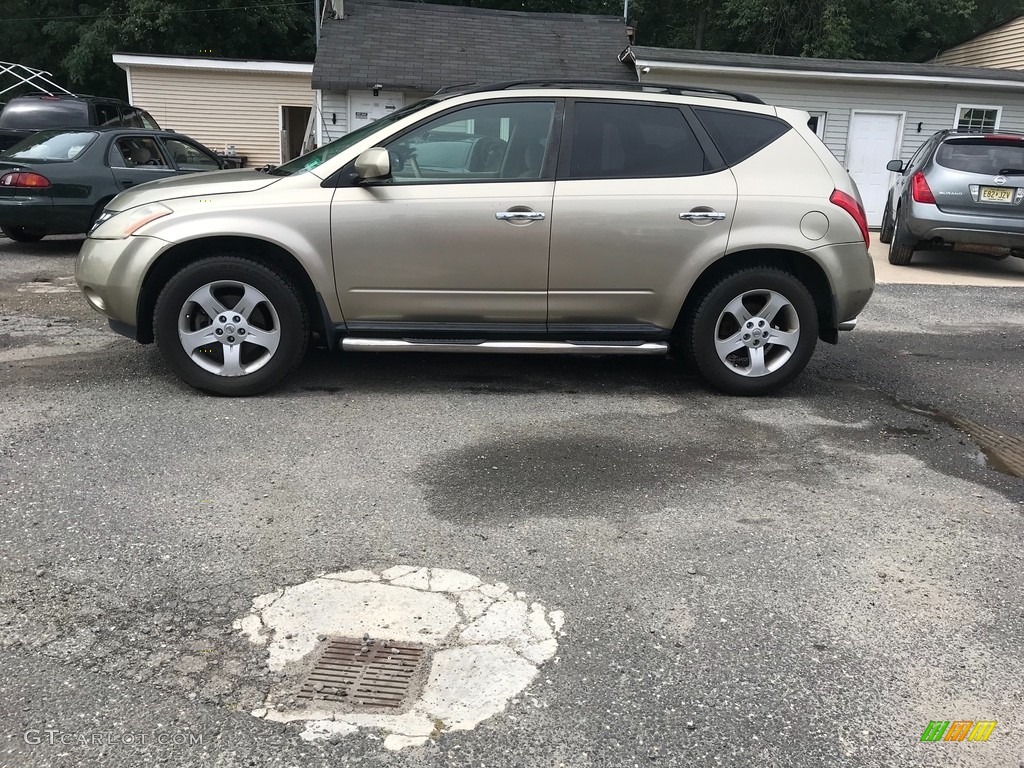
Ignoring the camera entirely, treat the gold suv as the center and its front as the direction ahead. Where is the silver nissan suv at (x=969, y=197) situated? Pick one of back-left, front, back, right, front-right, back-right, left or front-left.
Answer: back-right

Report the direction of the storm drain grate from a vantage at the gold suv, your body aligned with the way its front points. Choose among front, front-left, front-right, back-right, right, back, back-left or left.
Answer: left

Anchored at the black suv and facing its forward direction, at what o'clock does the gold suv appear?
The gold suv is roughly at 4 o'clock from the black suv.

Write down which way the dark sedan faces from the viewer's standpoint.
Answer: facing away from the viewer and to the right of the viewer

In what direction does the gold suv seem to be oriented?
to the viewer's left

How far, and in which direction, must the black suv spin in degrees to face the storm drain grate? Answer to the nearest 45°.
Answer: approximately 135° to its right

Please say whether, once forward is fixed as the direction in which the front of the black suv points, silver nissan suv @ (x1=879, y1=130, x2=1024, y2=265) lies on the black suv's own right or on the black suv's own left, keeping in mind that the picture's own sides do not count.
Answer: on the black suv's own right

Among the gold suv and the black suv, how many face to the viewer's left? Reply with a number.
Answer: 1

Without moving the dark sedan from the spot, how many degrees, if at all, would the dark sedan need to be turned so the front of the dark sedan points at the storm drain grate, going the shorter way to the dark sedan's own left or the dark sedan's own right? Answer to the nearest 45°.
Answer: approximately 135° to the dark sedan's own right

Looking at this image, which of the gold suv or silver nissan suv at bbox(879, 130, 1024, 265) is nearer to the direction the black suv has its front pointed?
the silver nissan suv
